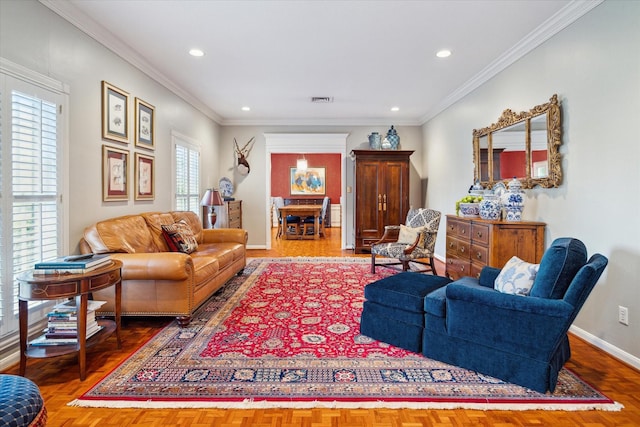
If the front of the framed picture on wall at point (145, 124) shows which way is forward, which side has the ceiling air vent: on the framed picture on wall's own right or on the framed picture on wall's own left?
on the framed picture on wall's own left

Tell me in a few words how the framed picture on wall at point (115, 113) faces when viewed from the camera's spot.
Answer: facing the viewer and to the right of the viewer

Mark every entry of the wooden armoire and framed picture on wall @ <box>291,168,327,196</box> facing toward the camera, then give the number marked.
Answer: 2

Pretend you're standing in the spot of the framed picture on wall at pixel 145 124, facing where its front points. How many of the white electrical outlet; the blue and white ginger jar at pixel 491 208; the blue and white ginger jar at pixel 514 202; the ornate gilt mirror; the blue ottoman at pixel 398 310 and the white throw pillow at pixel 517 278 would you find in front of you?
6

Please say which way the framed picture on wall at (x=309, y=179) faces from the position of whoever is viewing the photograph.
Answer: facing the viewer

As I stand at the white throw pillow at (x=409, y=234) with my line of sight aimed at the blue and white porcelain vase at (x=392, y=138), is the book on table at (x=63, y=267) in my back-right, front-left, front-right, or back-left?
back-left

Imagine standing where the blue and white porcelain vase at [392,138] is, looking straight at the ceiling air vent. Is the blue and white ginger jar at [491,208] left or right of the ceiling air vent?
left

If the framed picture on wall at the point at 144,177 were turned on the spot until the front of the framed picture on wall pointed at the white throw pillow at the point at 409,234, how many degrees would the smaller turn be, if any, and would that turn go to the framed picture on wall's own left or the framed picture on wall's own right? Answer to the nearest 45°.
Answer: approximately 45° to the framed picture on wall's own left

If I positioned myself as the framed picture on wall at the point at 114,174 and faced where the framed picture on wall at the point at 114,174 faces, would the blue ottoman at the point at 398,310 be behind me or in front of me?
in front

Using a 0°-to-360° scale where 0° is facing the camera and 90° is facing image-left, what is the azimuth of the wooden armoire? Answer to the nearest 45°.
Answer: approximately 0°

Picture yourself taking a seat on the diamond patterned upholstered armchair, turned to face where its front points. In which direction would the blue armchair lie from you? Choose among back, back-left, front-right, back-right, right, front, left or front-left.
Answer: front-left

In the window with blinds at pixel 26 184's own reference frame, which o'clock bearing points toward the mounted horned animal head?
The mounted horned animal head is roughly at 9 o'clock from the window with blinds.

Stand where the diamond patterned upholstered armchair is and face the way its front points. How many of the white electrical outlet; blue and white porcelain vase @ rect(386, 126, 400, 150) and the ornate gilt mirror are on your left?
2

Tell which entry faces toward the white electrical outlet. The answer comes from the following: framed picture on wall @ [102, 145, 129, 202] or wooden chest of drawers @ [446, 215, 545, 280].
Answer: the framed picture on wall

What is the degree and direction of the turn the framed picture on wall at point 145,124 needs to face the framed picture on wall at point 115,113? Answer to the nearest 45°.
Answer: approximately 90° to its right

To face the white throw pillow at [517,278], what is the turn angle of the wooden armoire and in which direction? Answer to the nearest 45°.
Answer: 0° — it already faces it

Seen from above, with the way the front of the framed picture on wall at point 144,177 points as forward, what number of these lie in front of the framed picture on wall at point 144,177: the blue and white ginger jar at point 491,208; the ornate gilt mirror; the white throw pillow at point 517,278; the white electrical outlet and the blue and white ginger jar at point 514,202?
5

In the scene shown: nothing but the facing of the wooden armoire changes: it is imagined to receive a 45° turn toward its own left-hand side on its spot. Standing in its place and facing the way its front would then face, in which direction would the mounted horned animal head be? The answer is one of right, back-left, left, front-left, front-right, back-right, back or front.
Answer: back-right

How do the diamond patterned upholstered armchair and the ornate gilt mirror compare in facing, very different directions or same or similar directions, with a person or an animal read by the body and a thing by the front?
same or similar directions

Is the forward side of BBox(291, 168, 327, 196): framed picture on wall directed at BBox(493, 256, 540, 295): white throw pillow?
yes
